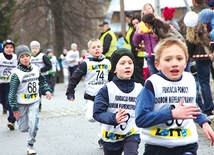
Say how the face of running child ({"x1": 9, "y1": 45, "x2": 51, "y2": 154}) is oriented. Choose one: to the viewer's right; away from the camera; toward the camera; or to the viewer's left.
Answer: toward the camera

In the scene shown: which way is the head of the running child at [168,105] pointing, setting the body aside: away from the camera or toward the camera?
toward the camera

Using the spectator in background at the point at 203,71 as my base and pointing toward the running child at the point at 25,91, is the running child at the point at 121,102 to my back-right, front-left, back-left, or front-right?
front-left

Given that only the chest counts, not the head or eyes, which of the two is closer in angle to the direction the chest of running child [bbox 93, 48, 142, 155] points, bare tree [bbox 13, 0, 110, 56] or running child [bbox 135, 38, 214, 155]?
the running child

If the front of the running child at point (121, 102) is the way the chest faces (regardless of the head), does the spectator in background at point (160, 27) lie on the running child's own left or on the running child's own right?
on the running child's own left

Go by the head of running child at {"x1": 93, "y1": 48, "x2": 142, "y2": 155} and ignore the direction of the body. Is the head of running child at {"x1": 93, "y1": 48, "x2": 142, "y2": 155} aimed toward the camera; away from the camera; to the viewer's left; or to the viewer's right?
toward the camera

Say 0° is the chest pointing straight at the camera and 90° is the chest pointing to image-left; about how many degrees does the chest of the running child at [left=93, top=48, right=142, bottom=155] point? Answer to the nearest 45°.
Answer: approximately 315°

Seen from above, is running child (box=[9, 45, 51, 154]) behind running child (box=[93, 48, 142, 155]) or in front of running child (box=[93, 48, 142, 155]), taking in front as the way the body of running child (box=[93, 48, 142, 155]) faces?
behind

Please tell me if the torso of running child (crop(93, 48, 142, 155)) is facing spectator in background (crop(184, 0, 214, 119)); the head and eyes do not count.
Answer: no
